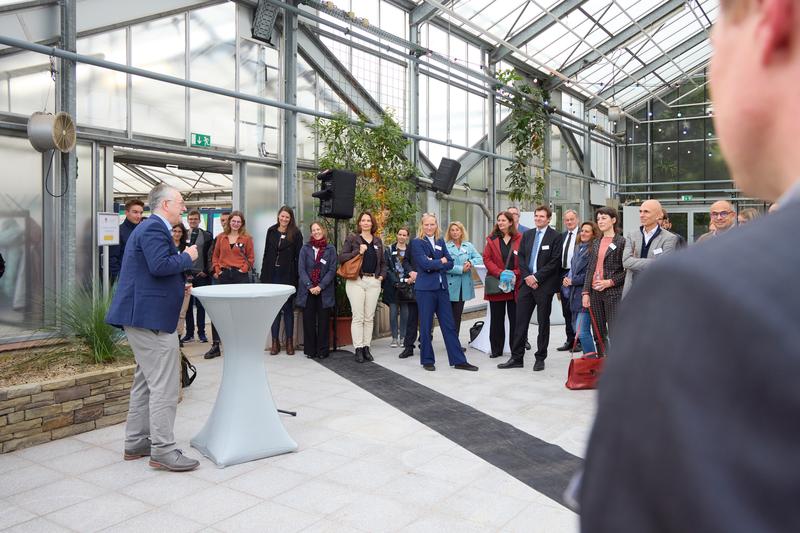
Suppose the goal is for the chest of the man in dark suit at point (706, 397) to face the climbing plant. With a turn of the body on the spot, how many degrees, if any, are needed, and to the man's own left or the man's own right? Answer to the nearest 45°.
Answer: approximately 45° to the man's own right

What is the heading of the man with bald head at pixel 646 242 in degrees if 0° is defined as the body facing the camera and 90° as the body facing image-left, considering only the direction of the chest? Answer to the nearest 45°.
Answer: approximately 45°

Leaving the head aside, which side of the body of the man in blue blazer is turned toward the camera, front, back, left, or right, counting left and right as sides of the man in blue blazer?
right

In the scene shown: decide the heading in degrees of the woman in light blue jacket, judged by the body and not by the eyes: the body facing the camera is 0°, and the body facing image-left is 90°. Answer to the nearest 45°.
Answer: approximately 0°

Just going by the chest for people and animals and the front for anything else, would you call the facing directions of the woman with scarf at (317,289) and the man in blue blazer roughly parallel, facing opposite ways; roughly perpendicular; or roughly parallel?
roughly perpendicular

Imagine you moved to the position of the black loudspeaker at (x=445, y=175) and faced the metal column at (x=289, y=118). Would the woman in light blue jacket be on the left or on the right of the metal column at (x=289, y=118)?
left

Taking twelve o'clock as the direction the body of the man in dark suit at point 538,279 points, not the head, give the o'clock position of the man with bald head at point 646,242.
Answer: The man with bald head is roughly at 9 o'clock from the man in dark suit.

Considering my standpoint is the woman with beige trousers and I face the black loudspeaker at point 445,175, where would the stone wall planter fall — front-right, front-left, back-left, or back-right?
back-left

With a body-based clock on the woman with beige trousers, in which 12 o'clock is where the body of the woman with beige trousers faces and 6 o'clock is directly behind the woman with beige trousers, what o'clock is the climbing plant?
The climbing plant is roughly at 7 o'clock from the woman with beige trousers.

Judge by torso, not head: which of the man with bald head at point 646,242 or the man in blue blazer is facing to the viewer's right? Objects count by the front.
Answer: the man in blue blazer

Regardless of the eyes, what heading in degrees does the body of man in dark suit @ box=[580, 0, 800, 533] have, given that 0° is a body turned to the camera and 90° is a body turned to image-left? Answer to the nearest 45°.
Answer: approximately 135°
